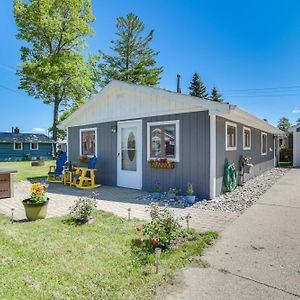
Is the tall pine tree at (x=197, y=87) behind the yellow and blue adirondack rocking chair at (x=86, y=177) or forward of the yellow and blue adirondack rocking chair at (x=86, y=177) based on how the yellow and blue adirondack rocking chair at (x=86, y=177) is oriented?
behind

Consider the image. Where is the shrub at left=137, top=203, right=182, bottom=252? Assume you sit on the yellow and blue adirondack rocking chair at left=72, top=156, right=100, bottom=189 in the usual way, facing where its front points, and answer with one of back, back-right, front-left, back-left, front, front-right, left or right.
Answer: front-left

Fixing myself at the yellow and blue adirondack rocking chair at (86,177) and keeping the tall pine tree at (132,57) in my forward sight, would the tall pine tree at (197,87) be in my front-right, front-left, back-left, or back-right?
front-right

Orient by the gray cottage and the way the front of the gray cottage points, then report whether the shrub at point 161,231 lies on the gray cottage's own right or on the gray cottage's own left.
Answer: on the gray cottage's own left

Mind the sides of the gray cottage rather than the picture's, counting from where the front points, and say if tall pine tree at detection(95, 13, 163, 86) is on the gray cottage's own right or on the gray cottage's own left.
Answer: on the gray cottage's own right

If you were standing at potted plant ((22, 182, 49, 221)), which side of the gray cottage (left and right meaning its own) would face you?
front

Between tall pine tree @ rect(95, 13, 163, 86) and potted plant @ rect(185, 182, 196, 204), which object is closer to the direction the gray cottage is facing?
the potted plant

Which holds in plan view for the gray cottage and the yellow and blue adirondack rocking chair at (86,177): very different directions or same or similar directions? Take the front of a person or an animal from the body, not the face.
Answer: same or similar directions

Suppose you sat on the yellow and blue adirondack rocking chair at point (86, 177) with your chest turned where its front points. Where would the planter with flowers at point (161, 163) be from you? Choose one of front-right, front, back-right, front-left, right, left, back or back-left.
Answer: left

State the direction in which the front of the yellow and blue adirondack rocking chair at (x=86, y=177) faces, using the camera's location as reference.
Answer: facing the viewer and to the left of the viewer
